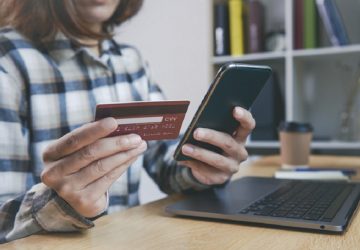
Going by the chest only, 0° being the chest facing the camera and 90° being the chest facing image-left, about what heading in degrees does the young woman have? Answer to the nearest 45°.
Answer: approximately 315°

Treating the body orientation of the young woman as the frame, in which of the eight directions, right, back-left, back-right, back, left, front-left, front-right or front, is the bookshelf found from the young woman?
left

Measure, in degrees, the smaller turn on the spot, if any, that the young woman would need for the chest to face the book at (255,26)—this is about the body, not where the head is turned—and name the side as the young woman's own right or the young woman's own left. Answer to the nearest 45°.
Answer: approximately 90° to the young woman's own left

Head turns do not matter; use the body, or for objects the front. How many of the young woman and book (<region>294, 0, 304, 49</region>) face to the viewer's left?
0

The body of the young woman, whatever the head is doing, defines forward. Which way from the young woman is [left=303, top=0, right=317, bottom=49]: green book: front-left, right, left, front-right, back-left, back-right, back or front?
left

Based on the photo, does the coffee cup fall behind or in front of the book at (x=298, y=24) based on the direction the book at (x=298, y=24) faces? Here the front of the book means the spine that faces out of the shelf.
in front
